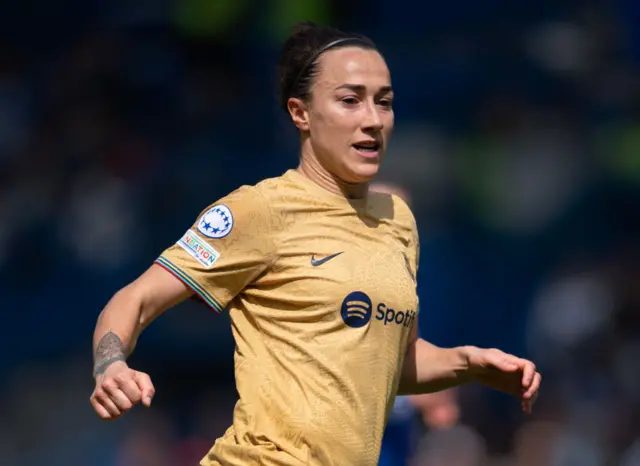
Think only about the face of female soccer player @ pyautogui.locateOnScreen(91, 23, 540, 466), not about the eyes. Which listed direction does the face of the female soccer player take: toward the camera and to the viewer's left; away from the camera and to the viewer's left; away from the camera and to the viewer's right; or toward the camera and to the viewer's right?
toward the camera and to the viewer's right

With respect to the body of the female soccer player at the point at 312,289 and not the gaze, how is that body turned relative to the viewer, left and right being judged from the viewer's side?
facing the viewer and to the right of the viewer

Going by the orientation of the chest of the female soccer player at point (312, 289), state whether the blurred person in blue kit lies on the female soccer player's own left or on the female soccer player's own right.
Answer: on the female soccer player's own left
